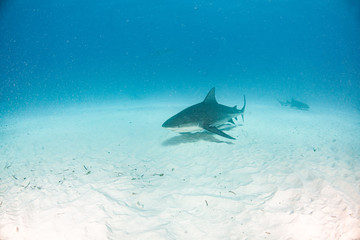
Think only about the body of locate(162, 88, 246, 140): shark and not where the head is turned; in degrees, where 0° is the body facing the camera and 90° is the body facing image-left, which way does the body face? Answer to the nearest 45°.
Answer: approximately 45°
